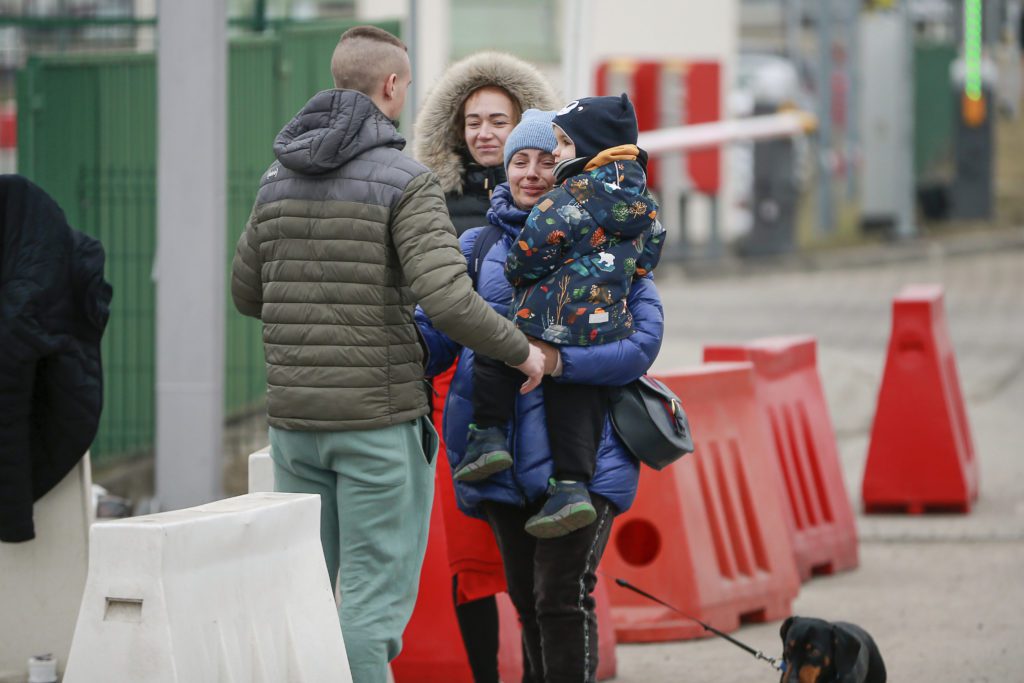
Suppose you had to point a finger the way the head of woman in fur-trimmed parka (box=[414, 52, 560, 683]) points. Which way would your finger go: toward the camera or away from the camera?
toward the camera

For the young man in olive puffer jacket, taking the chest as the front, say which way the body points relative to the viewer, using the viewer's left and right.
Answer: facing away from the viewer and to the right of the viewer

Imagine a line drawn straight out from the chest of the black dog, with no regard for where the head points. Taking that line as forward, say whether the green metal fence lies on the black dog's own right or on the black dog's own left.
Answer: on the black dog's own right

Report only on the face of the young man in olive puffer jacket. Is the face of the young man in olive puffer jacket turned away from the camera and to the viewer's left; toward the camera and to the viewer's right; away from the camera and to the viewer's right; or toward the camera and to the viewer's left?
away from the camera and to the viewer's right

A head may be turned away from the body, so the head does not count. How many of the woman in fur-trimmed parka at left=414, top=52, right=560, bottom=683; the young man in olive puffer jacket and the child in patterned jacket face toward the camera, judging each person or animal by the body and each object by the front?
1

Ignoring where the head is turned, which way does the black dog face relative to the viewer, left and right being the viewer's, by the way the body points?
facing the viewer and to the left of the viewer

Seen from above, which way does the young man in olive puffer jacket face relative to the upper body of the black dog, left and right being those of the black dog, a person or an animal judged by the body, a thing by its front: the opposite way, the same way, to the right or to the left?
the opposite way

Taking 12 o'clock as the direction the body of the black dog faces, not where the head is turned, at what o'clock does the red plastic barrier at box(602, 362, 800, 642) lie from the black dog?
The red plastic barrier is roughly at 4 o'clock from the black dog.

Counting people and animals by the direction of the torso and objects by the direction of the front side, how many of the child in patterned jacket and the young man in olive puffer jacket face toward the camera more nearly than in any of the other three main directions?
0

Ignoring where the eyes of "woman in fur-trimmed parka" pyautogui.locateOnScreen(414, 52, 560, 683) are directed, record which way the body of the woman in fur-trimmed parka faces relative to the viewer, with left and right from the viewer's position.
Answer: facing the viewer

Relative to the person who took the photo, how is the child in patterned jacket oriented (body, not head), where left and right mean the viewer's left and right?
facing away from the viewer and to the left of the viewer

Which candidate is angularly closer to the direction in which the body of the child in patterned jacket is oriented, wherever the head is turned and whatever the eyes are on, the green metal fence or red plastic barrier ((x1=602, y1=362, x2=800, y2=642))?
the green metal fence

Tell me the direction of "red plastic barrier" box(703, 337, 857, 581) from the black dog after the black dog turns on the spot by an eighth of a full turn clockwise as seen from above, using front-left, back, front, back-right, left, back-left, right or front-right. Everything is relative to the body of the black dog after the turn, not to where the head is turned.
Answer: right

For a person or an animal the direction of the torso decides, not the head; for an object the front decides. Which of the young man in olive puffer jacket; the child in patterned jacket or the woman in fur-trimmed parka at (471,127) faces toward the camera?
the woman in fur-trimmed parka

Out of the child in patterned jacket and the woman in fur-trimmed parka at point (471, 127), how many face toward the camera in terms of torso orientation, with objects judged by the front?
1
